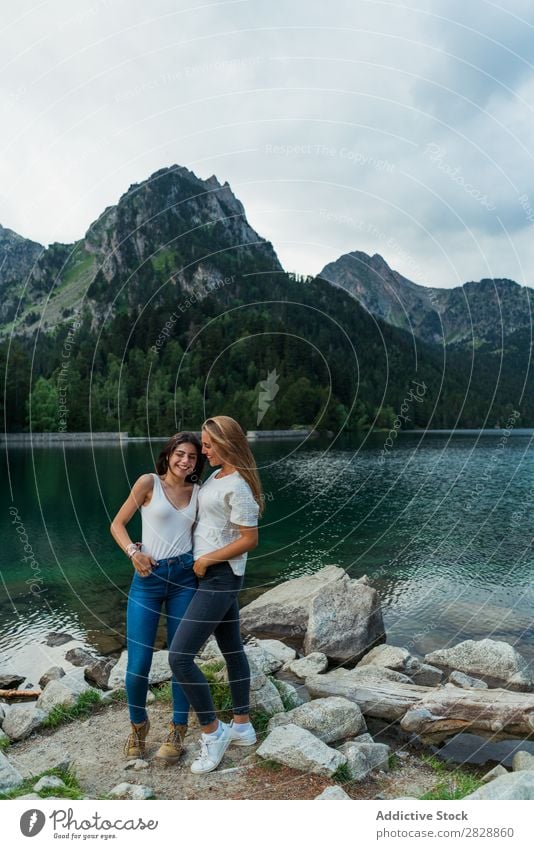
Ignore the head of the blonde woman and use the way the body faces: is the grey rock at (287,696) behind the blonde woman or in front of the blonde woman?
behind

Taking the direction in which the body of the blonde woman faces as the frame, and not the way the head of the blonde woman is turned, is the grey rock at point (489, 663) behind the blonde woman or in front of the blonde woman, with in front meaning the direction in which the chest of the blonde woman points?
behind

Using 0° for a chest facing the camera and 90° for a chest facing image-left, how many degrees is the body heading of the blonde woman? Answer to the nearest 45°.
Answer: approximately 45°

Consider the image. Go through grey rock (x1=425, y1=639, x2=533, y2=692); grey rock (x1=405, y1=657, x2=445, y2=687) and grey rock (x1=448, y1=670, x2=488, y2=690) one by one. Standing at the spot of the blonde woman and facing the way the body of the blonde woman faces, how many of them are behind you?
3

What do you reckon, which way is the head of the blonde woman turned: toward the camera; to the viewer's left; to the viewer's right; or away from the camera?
to the viewer's left

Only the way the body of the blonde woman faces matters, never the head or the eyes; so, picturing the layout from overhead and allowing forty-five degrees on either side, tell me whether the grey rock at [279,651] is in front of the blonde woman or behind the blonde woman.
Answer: behind

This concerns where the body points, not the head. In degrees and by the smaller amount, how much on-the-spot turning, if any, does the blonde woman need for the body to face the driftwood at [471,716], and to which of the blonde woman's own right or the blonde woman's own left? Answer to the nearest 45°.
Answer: approximately 180°

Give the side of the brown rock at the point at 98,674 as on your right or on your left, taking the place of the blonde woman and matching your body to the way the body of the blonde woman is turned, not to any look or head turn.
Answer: on your right

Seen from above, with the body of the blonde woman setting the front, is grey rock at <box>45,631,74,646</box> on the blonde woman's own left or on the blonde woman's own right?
on the blonde woman's own right

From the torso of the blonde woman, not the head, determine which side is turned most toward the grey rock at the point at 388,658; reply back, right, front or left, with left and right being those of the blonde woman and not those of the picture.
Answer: back

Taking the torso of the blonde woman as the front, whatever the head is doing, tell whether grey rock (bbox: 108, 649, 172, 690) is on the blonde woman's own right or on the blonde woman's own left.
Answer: on the blonde woman's own right

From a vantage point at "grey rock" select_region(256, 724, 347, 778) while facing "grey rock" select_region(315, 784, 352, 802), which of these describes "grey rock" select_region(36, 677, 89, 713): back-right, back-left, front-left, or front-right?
back-right

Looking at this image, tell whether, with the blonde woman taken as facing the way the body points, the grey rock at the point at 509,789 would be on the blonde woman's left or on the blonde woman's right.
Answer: on the blonde woman's left
